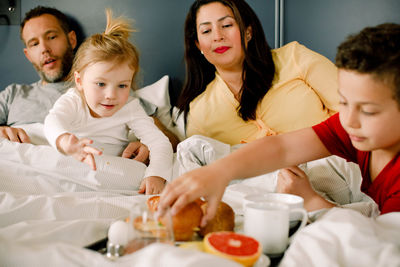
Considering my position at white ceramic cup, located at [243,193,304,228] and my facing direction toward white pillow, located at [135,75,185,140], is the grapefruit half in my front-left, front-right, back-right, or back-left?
back-left

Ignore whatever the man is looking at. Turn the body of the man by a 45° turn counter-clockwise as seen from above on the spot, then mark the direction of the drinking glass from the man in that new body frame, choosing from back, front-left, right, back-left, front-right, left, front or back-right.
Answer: front-right

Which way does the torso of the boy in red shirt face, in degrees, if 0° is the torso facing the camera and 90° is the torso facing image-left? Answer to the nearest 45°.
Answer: approximately 45°

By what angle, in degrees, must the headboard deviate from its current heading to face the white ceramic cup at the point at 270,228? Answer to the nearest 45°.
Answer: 0° — it already faces it

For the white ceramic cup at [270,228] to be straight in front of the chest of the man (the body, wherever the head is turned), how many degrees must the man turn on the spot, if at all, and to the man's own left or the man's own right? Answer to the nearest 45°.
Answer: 0° — they already face it

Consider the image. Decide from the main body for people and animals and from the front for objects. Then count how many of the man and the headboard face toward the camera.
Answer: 2

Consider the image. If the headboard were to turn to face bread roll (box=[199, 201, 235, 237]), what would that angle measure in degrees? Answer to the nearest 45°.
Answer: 0° — it already faces it

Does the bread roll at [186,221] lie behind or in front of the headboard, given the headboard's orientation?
in front

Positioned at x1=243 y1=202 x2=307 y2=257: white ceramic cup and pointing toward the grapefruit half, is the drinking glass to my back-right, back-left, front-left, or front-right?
front-right

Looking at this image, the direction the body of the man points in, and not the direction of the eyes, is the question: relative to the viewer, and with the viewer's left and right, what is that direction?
facing the viewer

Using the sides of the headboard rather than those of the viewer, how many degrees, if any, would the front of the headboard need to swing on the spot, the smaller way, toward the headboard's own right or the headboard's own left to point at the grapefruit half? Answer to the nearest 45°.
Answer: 0° — it already faces it

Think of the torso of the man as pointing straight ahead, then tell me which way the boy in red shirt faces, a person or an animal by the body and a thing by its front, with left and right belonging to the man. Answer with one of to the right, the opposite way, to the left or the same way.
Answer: to the right

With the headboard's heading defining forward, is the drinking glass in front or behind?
in front
